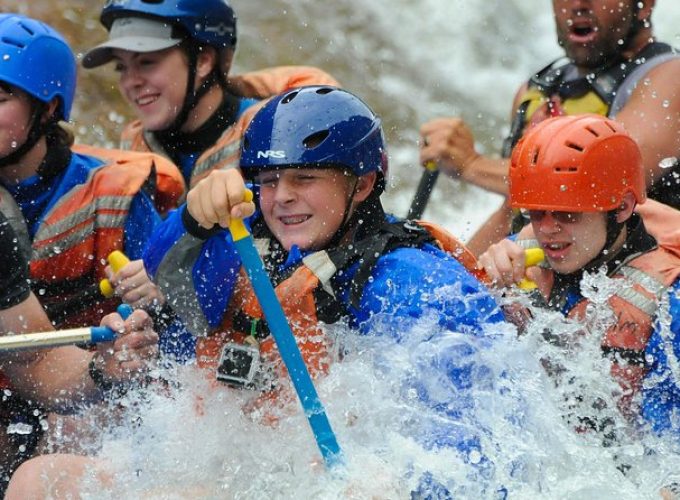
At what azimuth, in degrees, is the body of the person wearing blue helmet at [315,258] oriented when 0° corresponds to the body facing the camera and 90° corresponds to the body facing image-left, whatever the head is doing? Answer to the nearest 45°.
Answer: approximately 45°

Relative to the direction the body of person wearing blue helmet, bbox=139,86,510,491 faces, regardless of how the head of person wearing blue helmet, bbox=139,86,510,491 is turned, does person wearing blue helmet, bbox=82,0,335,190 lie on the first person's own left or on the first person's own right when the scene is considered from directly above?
on the first person's own right

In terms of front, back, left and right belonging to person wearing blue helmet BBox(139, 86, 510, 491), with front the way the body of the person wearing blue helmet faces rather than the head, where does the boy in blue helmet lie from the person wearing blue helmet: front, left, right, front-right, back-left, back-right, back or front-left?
right

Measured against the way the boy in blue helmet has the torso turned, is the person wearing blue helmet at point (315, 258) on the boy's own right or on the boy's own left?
on the boy's own left

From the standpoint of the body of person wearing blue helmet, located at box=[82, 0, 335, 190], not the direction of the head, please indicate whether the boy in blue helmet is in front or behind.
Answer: in front
